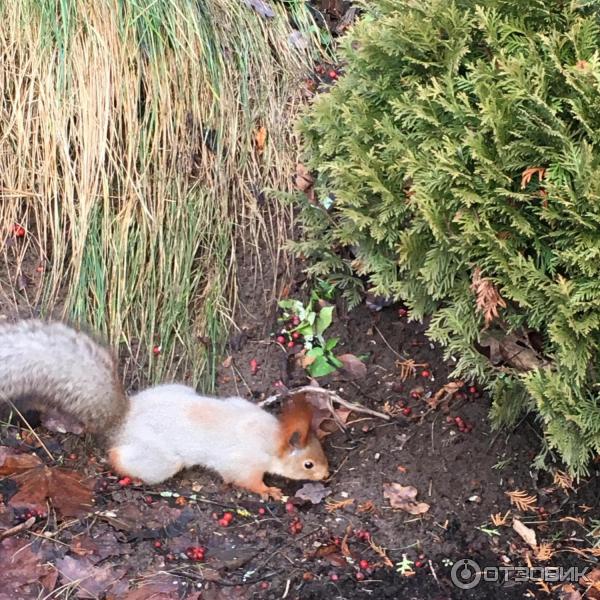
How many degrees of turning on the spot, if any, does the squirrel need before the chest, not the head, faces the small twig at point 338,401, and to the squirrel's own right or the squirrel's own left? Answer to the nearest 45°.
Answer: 0° — it already faces it

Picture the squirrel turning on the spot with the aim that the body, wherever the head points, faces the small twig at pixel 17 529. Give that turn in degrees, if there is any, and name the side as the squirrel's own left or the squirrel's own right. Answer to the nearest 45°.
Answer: approximately 135° to the squirrel's own right

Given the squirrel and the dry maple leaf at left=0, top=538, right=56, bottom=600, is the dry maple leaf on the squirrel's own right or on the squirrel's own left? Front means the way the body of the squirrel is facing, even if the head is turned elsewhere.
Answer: on the squirrel's own right

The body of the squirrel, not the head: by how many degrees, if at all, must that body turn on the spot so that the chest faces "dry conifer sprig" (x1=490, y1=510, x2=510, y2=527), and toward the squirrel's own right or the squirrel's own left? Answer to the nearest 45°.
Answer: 0° — it already faces it

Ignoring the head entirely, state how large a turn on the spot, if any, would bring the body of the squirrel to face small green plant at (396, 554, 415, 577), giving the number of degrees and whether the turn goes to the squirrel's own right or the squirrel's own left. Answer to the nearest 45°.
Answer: approximately 45° to the squirrel's own right

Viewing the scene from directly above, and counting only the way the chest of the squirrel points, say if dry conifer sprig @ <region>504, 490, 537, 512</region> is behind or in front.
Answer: in front

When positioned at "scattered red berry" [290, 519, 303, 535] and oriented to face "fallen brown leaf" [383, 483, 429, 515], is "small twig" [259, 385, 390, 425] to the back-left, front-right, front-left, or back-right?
front-left

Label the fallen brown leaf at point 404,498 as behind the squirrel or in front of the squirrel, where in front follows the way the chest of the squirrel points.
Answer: in front

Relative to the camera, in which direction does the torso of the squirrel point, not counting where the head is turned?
to the viewer's right

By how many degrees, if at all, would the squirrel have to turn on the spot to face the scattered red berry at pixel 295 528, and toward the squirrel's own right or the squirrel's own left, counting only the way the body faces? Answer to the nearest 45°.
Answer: approximately 45° to the squirrel's own right

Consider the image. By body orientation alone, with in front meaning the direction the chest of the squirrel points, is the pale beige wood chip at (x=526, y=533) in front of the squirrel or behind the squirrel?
in front
